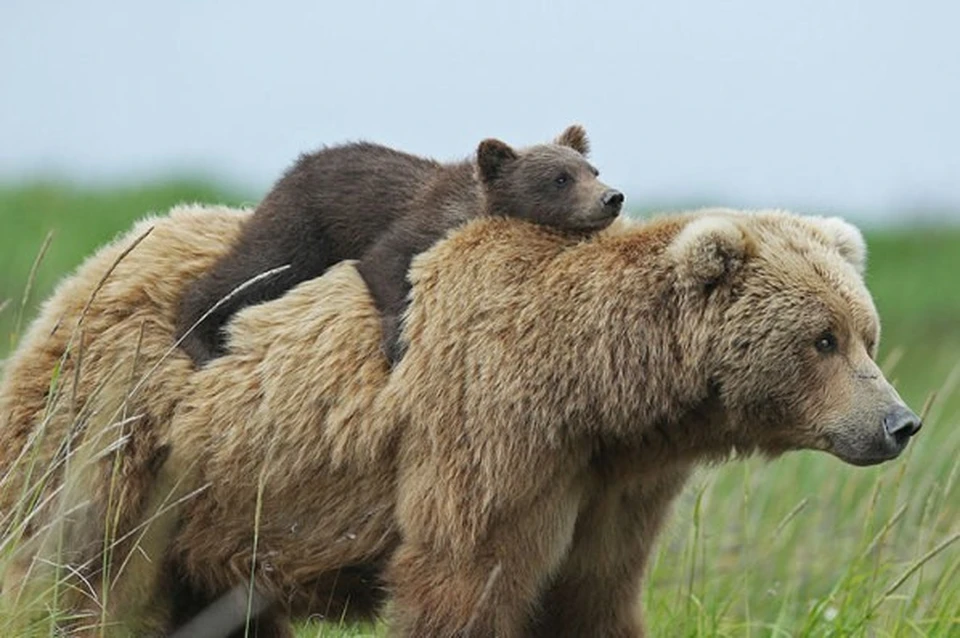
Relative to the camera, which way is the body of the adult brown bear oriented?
to the viewer's right

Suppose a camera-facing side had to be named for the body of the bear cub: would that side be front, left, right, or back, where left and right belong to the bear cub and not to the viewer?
right
